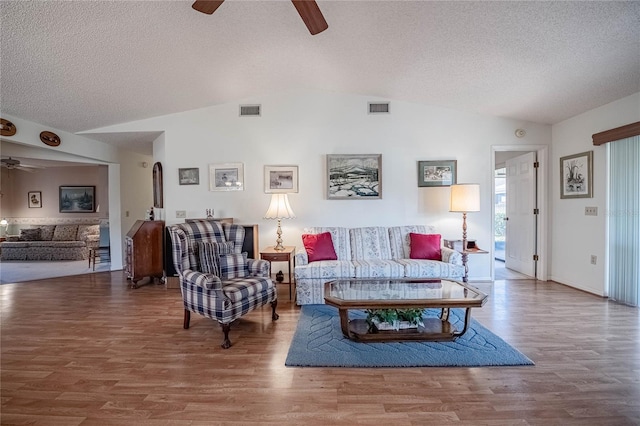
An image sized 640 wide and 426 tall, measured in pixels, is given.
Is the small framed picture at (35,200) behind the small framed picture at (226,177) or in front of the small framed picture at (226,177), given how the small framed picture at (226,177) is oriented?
behind

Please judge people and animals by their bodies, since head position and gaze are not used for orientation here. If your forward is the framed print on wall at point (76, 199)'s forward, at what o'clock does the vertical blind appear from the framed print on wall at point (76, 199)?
The vertical blind is roughly at 11 o'clock from the framed print on wall.

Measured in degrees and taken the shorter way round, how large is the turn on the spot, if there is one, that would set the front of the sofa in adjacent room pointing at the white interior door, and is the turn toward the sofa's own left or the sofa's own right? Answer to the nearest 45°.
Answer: approximately 45° to the sofa's own left

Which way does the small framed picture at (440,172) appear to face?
toward the camera

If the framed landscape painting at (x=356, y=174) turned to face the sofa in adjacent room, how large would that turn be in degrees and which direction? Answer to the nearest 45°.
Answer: approximately 90° to its right

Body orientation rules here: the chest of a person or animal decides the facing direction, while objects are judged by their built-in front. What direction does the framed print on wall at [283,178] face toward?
toward the camera

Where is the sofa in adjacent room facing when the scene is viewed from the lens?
facing the viewer

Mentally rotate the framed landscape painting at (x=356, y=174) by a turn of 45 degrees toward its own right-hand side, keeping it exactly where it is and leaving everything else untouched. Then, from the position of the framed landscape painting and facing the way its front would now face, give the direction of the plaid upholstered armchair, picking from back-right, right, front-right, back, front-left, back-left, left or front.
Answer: front

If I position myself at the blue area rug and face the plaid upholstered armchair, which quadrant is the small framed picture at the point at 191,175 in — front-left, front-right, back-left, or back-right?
front-right

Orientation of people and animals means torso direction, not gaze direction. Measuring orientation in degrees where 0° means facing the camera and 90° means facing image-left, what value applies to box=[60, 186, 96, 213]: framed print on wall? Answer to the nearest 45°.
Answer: approximately 0°

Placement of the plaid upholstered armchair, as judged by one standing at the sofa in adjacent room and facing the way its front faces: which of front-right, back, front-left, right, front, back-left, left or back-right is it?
front

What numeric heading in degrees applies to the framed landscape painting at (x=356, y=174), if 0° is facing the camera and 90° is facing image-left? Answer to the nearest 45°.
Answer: approximately 0°

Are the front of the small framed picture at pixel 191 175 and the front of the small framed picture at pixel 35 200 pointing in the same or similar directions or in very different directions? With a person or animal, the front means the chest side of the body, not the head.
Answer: same or similar directions

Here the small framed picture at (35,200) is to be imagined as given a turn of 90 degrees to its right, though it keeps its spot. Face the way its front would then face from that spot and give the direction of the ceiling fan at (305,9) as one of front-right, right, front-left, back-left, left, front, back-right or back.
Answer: left

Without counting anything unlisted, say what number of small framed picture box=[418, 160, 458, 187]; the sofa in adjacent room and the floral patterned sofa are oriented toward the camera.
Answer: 3

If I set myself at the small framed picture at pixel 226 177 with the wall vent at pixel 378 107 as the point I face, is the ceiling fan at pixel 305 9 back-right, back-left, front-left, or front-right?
front-right

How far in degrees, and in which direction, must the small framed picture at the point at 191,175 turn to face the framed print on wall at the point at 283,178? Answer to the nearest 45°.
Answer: approximately 45° to its left
